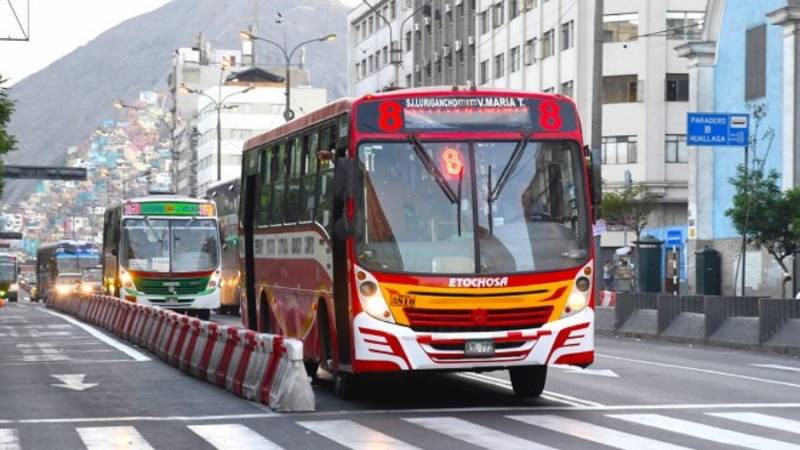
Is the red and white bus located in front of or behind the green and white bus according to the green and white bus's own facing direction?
in front

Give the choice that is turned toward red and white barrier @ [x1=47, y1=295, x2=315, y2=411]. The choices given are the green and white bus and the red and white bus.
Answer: the green and white bus

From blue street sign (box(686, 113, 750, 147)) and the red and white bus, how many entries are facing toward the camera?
2

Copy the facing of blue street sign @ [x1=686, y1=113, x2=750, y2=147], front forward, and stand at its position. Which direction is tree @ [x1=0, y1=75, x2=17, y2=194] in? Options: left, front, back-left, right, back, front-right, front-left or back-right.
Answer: front-right

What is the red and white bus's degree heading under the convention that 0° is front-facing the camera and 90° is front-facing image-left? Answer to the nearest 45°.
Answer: approximately 0°

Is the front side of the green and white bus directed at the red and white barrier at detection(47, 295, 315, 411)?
yes

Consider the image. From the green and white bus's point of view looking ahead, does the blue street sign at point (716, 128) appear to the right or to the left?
on its left

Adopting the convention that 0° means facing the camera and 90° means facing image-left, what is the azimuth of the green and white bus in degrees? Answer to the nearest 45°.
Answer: approximately 0°

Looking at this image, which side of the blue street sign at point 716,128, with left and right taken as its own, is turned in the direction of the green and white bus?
right
